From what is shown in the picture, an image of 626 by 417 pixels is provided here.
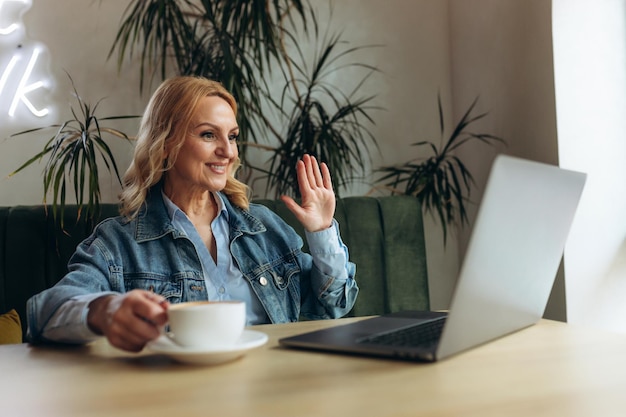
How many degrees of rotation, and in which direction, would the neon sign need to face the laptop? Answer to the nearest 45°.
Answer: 0° — it already faces it

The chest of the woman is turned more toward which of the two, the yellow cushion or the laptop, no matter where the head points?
the laptop

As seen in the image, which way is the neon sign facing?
toward the camera

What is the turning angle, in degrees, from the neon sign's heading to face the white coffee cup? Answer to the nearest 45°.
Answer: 0° — it already faces it

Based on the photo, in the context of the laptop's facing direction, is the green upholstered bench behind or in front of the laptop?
in front

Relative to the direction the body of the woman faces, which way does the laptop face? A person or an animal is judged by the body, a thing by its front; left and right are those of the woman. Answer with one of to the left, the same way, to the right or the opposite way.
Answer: the opposite way

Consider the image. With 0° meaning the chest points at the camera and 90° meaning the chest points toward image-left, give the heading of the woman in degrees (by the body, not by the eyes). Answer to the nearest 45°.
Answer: approximately 315°

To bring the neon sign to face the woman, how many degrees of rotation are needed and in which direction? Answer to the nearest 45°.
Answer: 0° — it already faces them

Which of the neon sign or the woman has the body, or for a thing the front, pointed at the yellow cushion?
the neon sign

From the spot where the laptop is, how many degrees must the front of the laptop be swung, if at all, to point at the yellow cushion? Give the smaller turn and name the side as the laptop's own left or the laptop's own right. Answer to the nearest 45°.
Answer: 0° — it already faces it

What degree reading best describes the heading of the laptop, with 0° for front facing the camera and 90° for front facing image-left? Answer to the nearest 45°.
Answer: approximately 135°

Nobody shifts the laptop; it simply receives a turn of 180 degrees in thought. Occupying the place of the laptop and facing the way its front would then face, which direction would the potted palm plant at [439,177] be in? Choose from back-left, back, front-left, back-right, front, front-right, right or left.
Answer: back-left

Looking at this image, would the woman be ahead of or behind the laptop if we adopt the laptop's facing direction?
ahead

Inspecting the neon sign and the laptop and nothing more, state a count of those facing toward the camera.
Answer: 1
